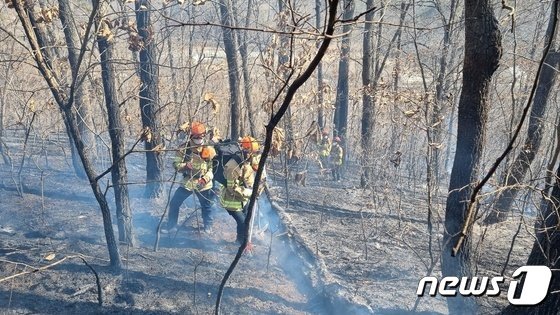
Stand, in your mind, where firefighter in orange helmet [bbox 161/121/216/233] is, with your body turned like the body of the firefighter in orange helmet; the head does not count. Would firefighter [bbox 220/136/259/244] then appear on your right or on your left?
on your left

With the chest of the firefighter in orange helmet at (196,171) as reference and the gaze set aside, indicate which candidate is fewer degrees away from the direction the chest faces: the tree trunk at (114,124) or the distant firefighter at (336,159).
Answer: the tree trunk

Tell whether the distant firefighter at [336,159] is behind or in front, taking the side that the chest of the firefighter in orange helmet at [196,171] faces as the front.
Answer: behind

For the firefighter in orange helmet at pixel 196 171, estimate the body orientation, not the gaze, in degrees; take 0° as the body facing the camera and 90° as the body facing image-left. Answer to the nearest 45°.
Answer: approximately 0°

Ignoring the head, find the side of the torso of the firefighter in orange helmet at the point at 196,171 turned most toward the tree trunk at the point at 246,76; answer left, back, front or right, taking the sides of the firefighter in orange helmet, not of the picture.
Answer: back

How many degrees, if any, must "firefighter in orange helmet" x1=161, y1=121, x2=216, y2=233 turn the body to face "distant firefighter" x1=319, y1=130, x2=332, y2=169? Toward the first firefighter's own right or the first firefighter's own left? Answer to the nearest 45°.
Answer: approximately 135° to the first firefighter's own left

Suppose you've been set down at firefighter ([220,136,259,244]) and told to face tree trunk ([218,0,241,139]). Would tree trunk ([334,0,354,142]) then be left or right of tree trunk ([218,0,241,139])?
right

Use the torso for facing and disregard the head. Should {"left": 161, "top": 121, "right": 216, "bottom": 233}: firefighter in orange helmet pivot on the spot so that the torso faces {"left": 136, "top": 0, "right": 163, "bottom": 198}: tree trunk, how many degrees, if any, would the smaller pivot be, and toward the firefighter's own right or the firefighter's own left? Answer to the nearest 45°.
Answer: approximately 135° to the firefighter's own right

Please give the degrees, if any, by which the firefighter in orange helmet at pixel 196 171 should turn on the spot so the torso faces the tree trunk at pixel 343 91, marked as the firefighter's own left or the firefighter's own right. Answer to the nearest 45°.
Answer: approximately 135° to the firefighter's own left
